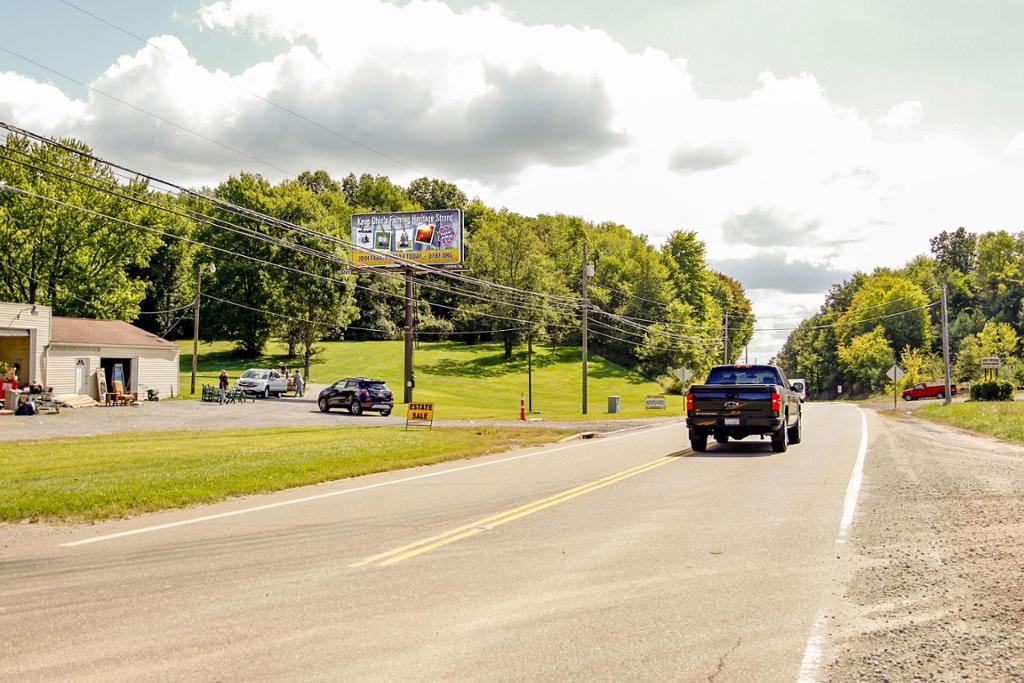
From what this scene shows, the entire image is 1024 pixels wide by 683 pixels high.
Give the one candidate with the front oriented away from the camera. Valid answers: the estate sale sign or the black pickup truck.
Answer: the black pickup truck

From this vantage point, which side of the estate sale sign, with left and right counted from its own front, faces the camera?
front

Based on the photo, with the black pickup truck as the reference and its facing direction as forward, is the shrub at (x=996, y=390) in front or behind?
in front

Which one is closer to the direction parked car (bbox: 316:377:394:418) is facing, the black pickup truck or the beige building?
the beige building

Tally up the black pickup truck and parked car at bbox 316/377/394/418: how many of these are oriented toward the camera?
0

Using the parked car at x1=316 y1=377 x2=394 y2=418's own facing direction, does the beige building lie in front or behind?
in front

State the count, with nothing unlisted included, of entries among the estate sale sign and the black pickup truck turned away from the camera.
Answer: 1

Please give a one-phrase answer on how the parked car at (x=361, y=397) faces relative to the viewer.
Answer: facing away from the viewer and to the left of the viewer

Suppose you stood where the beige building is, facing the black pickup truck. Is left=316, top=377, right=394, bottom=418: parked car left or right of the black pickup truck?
left

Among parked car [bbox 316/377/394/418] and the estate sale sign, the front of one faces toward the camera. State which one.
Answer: the estate sale sign

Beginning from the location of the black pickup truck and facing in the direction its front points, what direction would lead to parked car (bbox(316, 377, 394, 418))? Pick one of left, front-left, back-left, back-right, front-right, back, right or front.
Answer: front-left

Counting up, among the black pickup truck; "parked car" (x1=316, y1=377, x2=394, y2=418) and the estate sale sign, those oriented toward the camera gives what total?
1

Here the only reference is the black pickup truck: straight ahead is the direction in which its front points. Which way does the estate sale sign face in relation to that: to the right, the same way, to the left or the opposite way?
the opposite way

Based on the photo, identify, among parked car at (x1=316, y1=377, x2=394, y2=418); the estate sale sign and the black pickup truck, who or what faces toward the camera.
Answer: the estate sale sign

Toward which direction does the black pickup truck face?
away from the camera

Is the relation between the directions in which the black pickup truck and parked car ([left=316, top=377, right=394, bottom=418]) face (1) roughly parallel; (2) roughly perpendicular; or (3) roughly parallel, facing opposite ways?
roughly perpendicular

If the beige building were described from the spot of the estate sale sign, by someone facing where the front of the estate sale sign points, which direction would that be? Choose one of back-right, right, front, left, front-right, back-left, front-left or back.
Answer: back-right
